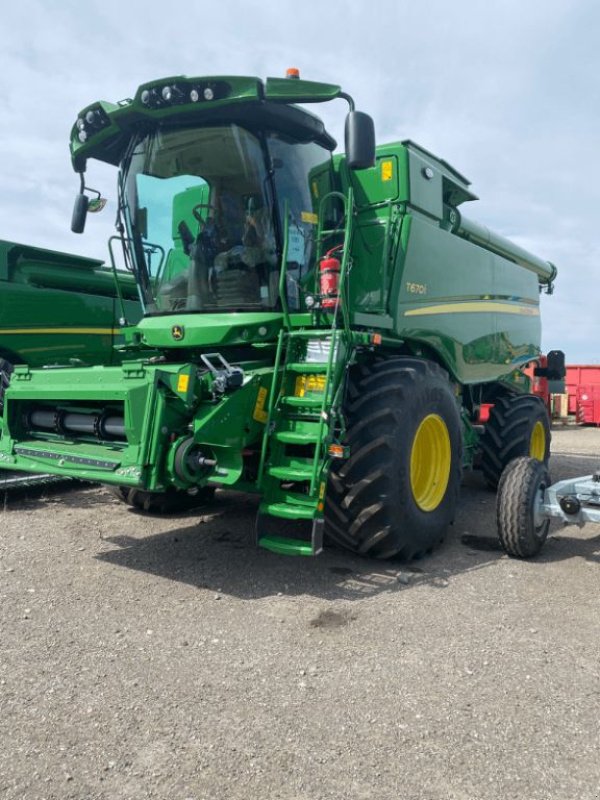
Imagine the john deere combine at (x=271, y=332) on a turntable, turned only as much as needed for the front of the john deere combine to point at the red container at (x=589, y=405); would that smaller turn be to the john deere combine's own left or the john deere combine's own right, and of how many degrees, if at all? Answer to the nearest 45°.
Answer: approximately 180°

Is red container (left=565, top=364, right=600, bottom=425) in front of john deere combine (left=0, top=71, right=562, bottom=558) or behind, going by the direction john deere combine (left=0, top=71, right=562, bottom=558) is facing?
behind

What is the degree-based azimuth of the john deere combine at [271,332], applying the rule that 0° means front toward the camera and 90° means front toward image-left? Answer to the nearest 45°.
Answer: approximately 45°
